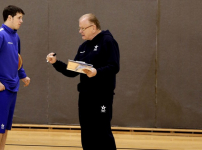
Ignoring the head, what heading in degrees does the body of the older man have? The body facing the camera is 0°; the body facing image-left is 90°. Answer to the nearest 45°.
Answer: approximately 45°
